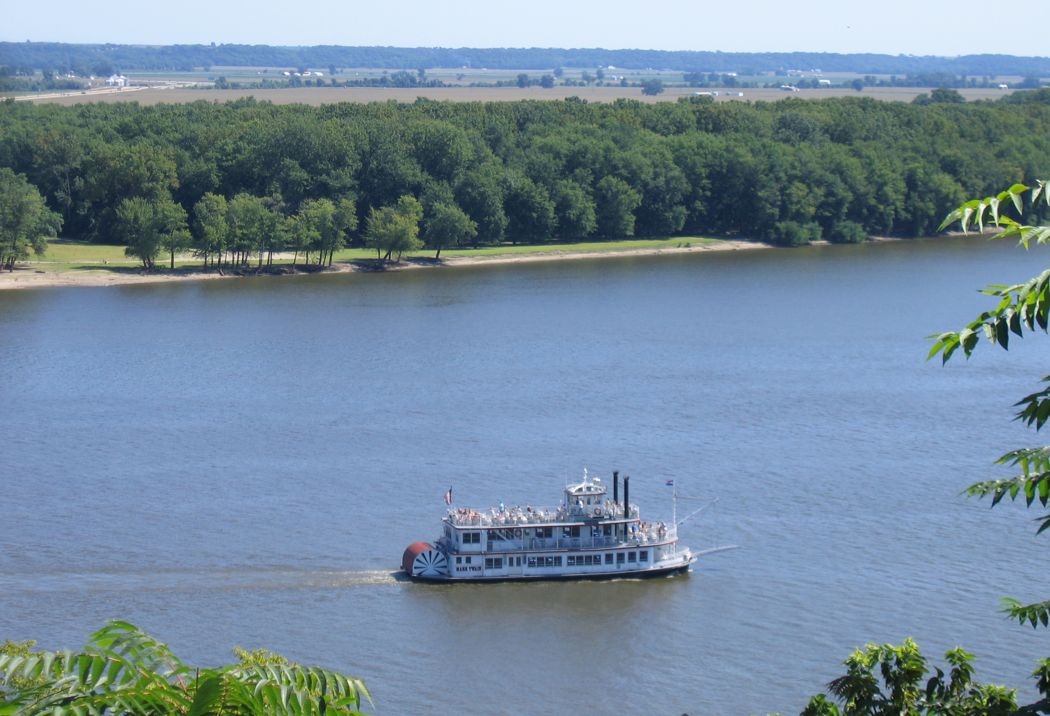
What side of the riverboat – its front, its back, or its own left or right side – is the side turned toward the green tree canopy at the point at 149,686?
right

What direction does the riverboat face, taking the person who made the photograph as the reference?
facing to the right of the viewer
